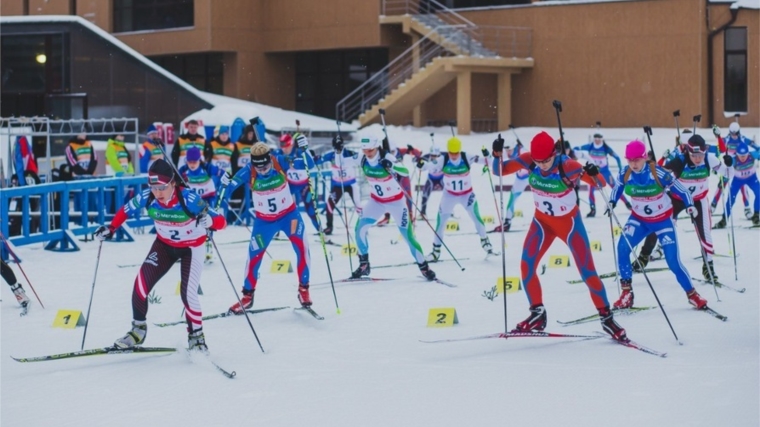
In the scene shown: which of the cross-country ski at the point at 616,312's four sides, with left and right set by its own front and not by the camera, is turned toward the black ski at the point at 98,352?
front

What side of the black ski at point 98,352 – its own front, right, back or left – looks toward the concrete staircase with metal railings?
right

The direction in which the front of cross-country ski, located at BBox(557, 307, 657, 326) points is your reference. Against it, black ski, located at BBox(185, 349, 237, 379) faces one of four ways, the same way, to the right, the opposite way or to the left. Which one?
to the left

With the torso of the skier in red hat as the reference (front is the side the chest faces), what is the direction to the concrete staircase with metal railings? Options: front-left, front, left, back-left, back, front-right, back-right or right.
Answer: back

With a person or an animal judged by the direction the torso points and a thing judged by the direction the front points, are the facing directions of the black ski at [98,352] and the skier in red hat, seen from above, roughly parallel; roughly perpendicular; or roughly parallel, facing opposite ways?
roughly perpendicular

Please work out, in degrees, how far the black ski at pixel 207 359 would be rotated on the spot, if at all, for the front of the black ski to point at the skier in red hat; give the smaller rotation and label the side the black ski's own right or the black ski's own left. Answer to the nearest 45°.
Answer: approximately 45° to the black ski's own left

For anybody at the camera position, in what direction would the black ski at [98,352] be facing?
facing to the left of the viewer

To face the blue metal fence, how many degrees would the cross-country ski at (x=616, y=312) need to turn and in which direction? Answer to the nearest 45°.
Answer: approximately 90° to its right

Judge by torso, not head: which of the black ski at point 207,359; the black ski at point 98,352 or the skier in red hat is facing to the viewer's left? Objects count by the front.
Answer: the black ski at point 98,352

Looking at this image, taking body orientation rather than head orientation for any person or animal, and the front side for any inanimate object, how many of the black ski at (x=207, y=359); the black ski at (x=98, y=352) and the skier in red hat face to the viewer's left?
1

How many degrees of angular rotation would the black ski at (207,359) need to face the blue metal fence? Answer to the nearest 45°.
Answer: approximately 135° to its left

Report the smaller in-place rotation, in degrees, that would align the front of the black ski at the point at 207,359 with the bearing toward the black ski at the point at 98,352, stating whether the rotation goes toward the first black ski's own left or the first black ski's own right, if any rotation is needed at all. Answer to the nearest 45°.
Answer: approximately 135° to the first black ski's own right

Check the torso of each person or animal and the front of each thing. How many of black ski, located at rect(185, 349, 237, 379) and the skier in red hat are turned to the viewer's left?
0

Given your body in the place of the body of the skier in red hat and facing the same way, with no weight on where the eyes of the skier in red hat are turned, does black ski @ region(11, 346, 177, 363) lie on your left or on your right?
on your right

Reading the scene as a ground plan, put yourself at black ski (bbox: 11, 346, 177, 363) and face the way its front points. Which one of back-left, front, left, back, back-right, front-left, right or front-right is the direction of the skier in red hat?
back
